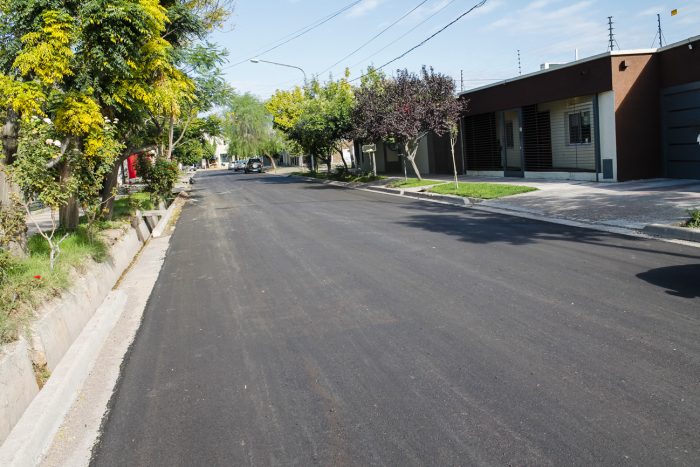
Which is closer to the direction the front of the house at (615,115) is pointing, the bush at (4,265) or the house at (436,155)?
the bush

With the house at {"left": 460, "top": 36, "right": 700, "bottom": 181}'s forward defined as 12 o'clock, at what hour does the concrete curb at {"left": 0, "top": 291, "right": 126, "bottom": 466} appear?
The concrete curb is roughly at 11 o'clock from the house.

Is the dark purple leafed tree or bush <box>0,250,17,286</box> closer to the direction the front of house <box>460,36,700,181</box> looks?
the bush

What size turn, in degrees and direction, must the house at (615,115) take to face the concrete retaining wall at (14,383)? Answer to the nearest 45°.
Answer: approximately 45° to its left

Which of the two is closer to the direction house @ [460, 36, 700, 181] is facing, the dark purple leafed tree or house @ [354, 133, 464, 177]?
the dark purple leafed tree

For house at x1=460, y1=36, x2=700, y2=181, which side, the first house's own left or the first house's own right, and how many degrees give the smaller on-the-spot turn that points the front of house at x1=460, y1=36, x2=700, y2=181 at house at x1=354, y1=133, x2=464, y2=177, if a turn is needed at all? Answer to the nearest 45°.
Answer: approximately 90° to the first house's own right

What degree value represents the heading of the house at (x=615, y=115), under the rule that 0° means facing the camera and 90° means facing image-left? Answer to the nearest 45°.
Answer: approximately 45°
